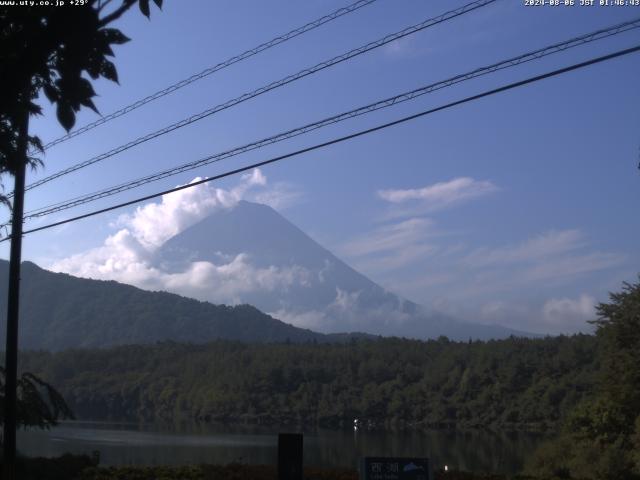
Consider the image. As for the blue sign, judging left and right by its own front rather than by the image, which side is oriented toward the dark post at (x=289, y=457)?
right

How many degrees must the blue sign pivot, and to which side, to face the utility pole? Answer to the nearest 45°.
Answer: approximately 135° to its right

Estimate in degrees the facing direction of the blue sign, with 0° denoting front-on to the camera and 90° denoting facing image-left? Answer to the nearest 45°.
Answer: approximately 0°
